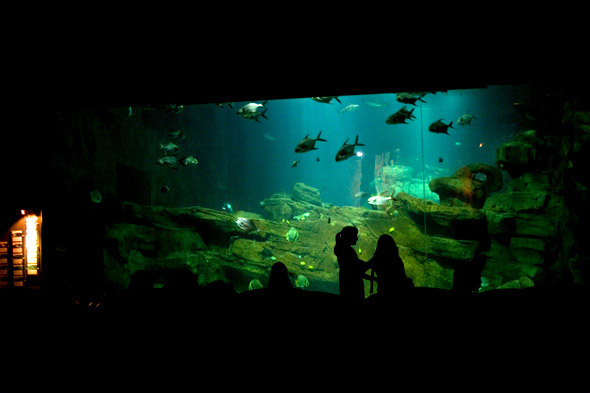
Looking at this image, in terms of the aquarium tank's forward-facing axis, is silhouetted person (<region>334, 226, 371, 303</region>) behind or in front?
in front

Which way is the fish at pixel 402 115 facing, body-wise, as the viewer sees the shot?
to the viewer's left

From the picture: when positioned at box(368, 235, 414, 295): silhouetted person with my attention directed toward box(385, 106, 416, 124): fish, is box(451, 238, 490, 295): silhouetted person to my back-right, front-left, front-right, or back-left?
front-right

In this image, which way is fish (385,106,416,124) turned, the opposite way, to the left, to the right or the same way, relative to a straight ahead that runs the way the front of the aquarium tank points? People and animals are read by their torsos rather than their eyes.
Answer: to the right

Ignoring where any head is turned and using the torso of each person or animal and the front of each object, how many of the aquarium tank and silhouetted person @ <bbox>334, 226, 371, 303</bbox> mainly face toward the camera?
1

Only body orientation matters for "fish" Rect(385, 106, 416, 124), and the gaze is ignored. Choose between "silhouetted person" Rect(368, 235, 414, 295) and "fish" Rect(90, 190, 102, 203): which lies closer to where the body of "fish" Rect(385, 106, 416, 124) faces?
the fish

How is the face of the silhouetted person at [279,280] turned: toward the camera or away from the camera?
away from the camera

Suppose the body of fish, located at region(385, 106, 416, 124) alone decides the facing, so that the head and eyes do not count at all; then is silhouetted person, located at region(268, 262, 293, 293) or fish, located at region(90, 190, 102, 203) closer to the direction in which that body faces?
the fish

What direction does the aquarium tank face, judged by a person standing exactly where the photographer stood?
facing the viewer
